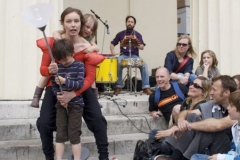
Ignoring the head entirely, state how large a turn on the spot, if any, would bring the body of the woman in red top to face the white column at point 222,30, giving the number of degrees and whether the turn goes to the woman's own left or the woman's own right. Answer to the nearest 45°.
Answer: approximately 135° to the woman's own left

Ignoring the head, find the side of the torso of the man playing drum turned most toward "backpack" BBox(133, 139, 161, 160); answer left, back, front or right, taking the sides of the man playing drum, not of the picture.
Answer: front

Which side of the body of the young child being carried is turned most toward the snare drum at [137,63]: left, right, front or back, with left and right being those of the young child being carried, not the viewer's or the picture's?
back

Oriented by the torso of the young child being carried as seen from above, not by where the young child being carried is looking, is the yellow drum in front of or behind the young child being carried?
behind

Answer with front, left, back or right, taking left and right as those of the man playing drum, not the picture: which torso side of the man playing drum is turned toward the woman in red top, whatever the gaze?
front

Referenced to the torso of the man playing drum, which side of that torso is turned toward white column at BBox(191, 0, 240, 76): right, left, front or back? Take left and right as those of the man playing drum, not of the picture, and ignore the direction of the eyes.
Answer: left

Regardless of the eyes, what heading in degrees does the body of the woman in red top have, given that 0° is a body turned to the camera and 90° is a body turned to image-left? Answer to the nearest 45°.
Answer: approximately 0°

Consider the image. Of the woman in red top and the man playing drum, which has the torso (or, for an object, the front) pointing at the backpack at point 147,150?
the man playing drum
